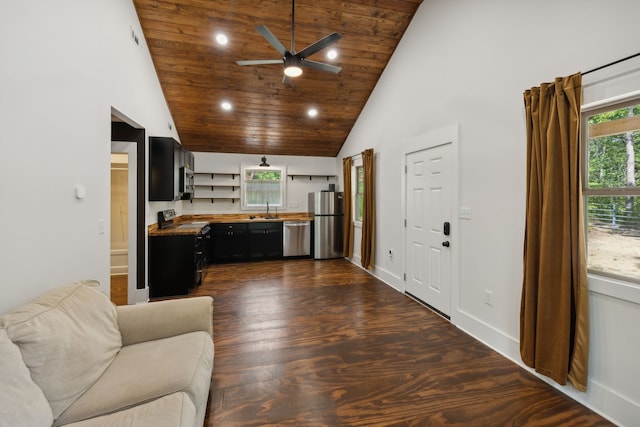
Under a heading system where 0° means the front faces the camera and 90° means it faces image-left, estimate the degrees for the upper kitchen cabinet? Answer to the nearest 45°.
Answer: approximately 270°

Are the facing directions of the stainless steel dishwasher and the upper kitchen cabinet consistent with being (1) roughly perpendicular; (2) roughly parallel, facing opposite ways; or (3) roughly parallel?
roughly perpendicular

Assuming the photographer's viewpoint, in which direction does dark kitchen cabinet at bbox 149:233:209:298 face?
facing to the right of the viewer

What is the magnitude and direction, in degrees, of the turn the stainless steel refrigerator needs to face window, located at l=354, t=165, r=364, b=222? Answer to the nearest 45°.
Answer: approximately 45° to its left

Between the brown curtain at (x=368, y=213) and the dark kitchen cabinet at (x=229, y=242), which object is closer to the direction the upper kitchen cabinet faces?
the brown curtain

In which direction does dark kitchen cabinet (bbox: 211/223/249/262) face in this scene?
toward the camera

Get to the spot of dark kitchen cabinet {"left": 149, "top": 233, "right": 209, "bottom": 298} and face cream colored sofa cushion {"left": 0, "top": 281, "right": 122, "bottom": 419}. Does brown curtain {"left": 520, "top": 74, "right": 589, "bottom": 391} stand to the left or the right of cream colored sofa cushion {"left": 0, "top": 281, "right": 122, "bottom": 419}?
left

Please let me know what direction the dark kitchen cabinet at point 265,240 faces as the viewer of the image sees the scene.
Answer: facing the viewer

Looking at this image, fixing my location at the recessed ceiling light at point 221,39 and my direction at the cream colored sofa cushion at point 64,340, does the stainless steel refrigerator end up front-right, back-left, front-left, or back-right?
back-left

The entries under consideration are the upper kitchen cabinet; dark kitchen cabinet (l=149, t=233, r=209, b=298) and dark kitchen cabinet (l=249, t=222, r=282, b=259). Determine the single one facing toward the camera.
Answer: dark kitchen cabinet (l=249, t=222, r=282, b=259)

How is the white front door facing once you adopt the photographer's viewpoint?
facing the viewer and to the left of the viewer

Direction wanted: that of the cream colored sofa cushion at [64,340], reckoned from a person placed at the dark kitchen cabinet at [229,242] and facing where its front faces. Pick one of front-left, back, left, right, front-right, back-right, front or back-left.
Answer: front

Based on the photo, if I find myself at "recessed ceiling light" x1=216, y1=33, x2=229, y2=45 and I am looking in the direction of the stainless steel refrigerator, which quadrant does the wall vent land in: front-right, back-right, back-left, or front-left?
back-left
